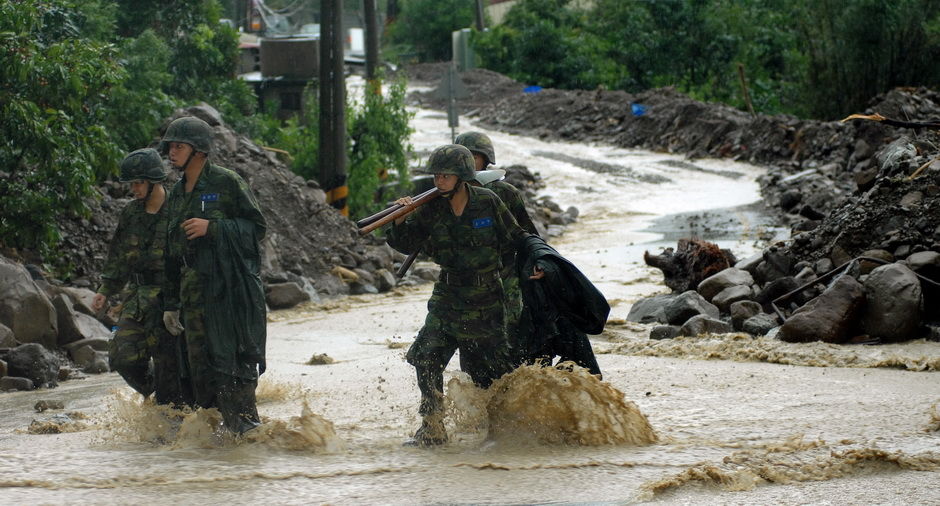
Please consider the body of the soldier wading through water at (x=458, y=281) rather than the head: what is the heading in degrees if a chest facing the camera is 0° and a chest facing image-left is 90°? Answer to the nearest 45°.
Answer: approximately 45°

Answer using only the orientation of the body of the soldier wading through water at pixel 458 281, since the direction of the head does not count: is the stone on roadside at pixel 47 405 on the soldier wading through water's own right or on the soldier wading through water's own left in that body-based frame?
on the soldier wading through water's own right

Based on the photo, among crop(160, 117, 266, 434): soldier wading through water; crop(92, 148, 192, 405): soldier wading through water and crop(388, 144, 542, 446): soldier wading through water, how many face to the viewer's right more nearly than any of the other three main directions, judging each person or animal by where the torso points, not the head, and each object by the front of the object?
0

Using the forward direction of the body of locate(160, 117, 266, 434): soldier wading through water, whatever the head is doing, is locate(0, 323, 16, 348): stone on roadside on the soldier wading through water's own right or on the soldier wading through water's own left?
on the soldier wading through water's own right

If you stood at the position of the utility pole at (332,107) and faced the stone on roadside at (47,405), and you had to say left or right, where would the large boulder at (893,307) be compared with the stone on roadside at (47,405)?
left

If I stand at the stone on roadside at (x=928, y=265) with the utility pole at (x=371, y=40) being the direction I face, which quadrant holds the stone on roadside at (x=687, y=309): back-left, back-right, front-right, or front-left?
front-left

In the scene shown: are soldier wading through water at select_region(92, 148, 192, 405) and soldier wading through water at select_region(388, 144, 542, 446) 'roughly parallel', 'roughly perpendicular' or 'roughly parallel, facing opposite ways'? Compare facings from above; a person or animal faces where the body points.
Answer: roughly parallel

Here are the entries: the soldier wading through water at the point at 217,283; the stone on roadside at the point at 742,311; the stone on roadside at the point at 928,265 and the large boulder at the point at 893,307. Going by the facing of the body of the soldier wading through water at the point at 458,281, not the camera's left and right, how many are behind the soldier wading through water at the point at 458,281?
3

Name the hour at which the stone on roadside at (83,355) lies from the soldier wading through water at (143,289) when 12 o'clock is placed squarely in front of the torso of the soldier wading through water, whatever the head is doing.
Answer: The stone on roadside is roughly at 4 o'clock from the soldier wading through water.

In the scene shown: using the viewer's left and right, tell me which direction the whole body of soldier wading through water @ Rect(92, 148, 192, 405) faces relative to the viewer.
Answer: facing the viewer and to the left of the viewer

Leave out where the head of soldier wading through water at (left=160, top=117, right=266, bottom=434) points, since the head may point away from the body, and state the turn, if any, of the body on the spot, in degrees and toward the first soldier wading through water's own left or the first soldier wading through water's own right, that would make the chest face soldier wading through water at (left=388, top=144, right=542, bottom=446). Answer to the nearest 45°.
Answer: approximately 135° to the first soldier wading through water's own left

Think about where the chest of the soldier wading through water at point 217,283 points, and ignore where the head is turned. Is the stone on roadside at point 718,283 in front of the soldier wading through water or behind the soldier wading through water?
behind

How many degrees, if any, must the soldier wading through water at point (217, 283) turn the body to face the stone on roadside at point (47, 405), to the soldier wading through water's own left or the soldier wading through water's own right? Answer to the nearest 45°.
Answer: approximately 90° to the soldier wading through water's own right

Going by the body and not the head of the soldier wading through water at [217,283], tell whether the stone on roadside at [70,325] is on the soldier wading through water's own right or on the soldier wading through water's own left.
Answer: on the soldier wading through water's own right

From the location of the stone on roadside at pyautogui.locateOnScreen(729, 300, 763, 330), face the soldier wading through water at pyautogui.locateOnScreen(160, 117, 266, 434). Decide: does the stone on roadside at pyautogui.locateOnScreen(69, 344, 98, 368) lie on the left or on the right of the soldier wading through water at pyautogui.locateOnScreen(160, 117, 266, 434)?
right

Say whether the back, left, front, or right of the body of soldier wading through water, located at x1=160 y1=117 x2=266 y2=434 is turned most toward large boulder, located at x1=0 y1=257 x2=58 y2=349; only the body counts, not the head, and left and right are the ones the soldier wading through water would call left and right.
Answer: right

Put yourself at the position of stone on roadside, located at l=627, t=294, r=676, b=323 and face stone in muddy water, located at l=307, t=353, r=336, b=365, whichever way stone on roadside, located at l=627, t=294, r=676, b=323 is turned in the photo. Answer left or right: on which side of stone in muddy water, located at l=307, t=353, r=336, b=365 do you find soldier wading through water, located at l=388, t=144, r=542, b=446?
left
